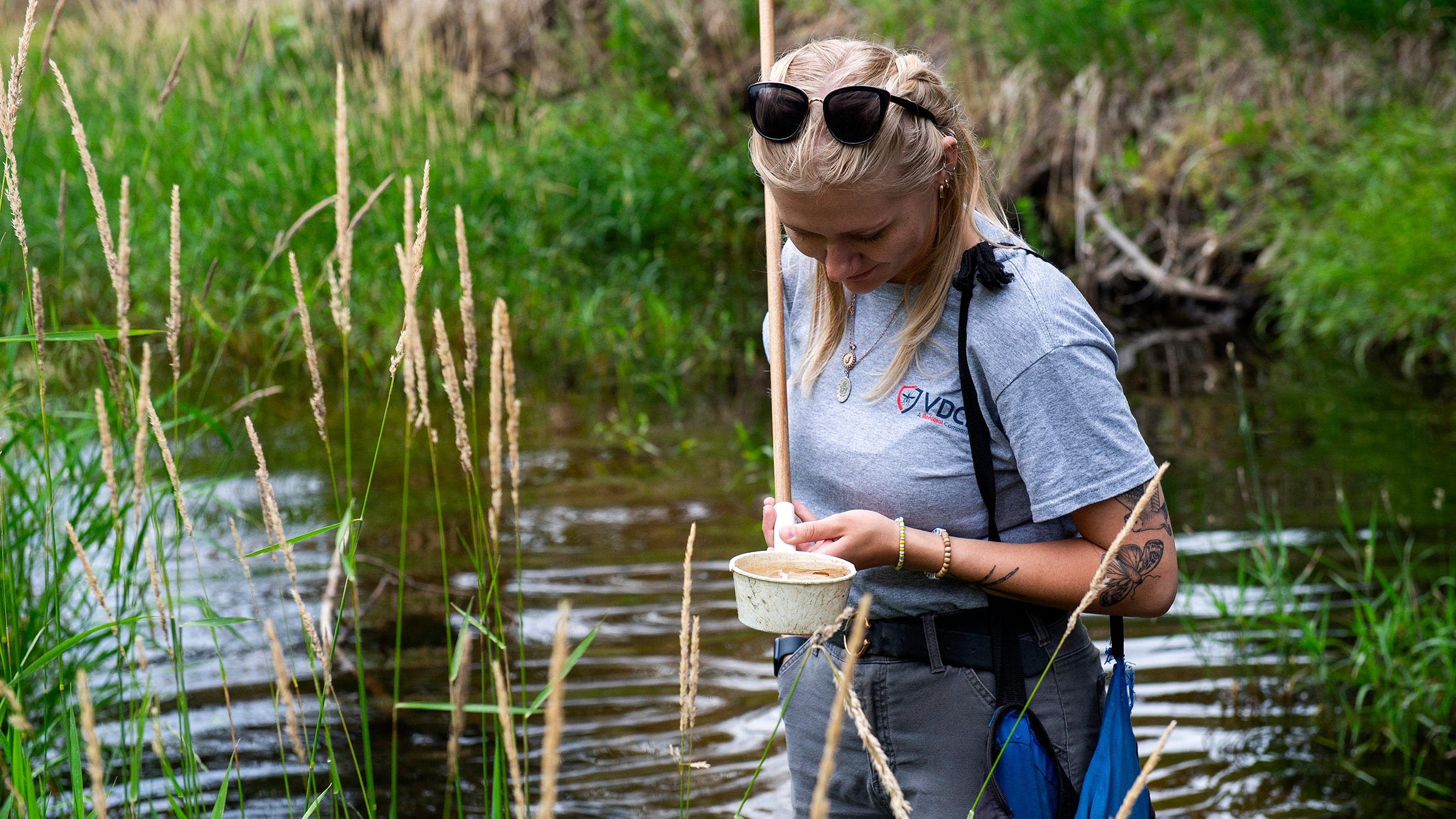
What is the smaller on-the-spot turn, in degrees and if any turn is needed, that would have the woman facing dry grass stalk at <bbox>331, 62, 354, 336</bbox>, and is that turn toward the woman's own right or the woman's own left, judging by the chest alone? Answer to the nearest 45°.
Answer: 0° — they already face it

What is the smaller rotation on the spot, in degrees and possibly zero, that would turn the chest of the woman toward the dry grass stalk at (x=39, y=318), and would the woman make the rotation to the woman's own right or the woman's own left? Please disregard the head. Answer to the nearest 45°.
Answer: approximately 45° to the woman's own right

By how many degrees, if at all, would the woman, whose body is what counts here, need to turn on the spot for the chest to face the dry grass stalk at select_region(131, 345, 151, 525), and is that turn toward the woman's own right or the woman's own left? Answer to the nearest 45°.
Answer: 0° — they already face it

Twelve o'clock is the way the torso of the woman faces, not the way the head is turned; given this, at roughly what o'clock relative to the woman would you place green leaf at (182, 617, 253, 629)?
The green leaf is roughly at 1 o'clock from the woman.

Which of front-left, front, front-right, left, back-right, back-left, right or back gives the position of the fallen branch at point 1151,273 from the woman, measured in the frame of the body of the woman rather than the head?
back-right

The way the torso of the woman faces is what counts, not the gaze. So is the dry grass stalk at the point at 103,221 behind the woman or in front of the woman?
in front

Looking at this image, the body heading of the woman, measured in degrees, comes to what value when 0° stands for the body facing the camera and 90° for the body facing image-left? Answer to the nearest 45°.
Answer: approximately 45°

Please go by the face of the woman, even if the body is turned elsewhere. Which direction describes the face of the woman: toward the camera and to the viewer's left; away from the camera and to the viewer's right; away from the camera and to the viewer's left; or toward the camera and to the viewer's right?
toward the camera and to the viewer's left

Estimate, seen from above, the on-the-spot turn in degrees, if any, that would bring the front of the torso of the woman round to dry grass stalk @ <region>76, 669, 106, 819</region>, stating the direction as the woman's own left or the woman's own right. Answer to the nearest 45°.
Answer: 0° — they already face it

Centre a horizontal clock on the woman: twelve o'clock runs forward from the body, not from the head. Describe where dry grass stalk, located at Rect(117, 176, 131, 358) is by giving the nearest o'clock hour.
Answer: The dry grass stalk is roughly at 1 o'clock from the woman.

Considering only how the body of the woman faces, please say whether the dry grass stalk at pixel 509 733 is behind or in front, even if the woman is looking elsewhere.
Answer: in front
